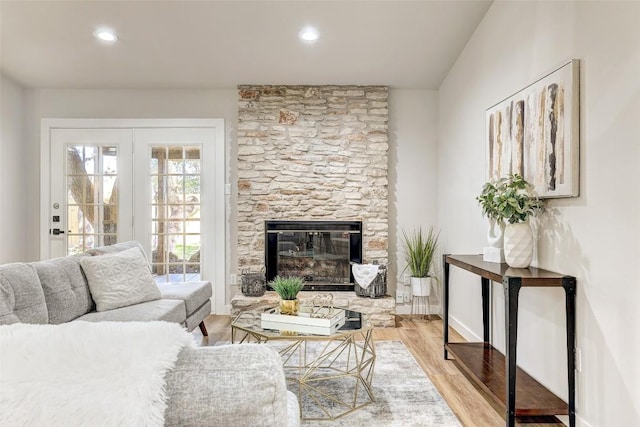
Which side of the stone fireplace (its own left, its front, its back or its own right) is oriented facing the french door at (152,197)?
right

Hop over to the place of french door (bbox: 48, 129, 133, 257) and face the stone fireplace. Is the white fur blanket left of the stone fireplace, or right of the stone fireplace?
right

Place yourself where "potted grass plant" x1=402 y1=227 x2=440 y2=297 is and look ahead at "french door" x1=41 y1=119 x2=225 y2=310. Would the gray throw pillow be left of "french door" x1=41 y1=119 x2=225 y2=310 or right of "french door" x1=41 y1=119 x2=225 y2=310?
left

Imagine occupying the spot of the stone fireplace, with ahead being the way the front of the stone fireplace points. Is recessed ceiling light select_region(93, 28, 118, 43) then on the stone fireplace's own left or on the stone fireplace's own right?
on the stone fireplace's own right

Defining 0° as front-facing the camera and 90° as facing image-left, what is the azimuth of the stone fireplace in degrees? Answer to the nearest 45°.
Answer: approximately 0°

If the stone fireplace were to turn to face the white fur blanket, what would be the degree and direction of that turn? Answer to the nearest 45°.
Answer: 0° — it already faces it

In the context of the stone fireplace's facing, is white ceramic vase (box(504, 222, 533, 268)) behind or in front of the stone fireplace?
in front

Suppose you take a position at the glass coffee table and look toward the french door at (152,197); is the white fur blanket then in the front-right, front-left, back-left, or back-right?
back-left

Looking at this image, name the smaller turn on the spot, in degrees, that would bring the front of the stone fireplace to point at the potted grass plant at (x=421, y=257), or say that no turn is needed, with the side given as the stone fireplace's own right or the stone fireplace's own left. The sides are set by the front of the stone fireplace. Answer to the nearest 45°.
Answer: approximately 90° to the stone fireplace's own left

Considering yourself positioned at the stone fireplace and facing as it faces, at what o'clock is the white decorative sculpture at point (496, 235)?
The white decorative sculpture is roughly at 11 o'clock from the stone fireplace.

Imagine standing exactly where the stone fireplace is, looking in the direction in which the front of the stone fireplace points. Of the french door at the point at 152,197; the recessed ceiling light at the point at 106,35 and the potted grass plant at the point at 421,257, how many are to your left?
1

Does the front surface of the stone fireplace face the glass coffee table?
yes
